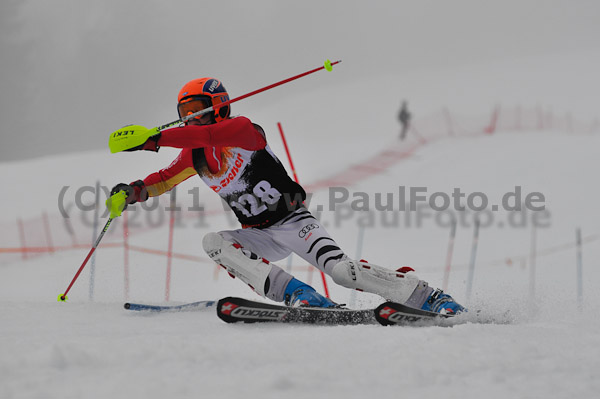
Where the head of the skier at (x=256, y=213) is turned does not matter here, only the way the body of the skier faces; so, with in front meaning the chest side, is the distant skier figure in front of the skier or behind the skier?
behind

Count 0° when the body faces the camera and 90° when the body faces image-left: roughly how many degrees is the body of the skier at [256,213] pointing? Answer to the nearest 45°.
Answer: approximately 45°
